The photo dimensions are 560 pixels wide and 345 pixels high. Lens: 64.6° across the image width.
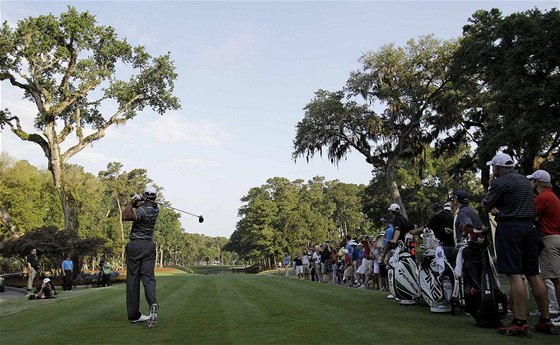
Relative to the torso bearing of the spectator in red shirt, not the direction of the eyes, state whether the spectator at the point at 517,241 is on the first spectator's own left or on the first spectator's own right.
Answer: on the first spectator's own left

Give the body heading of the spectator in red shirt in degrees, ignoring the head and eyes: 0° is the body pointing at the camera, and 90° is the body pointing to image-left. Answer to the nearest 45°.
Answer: approximately 135°

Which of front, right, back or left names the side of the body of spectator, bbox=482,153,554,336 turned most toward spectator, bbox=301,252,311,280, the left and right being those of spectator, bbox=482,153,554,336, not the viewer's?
front

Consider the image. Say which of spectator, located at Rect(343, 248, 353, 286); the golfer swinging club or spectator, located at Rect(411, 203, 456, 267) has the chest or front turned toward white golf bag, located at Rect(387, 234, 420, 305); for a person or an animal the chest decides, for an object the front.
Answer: spectator, located at Rect(411, 203, 456, 267)

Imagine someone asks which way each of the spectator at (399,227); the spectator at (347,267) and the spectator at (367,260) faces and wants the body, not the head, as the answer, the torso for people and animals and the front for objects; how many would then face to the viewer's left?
3

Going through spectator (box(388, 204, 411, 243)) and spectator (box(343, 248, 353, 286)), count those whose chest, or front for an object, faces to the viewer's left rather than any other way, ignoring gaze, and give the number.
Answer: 2

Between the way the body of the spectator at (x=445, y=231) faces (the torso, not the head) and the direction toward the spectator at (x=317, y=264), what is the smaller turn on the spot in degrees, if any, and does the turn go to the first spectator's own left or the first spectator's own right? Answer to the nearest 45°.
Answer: approximately 45° to the first spectator's own right

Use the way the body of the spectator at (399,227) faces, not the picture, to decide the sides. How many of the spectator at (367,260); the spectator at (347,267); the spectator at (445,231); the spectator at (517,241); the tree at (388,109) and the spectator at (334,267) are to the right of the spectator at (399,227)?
4

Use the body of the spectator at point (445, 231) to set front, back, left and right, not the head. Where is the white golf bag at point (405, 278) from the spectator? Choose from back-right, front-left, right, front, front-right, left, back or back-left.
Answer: front

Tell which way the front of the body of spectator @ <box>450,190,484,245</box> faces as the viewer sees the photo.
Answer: to the viewer's left

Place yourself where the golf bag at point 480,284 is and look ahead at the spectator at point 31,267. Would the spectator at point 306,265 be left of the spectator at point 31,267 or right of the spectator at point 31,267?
right

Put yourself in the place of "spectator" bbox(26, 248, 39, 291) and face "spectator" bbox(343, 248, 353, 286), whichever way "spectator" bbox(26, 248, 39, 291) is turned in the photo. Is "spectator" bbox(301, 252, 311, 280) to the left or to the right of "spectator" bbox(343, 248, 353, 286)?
left

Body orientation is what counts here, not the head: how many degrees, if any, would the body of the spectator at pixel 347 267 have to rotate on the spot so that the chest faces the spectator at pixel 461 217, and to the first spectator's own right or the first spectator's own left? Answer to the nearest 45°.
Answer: approximately 90° to the first spectator's own left

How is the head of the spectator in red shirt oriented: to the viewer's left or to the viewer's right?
to the viewer's left

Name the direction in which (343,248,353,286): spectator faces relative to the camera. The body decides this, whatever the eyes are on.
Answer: to the viewer's left

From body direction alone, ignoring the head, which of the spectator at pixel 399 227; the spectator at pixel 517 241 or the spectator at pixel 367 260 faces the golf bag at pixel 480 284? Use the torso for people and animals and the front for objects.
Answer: the spectator at pixel 517 241

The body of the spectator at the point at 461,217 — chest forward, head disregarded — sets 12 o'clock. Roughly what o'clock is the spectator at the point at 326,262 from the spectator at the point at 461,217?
the spectator at the point at 326,262 is roughly at 2 o'clock from the spectator at the point at 461,217.

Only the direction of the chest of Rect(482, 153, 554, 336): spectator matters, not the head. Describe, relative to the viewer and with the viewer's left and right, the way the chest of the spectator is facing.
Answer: facing away from the viewer and to the left of the viewer
